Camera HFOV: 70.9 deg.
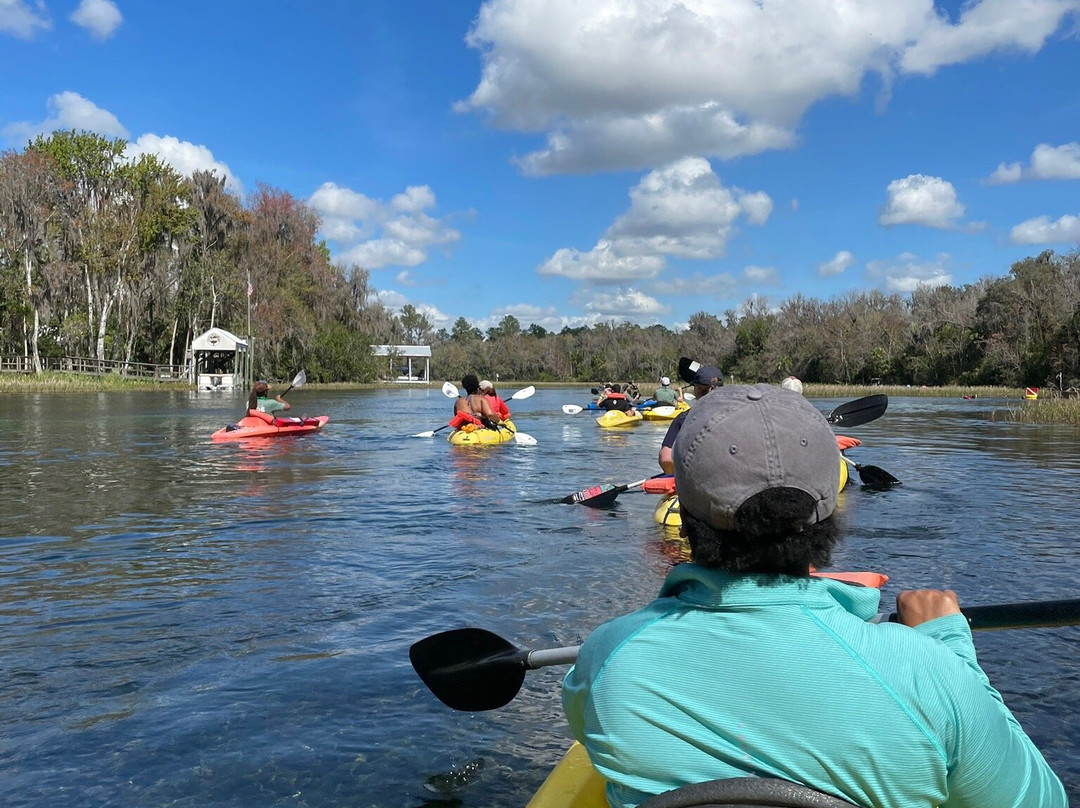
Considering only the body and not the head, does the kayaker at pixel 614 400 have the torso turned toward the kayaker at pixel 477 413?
no

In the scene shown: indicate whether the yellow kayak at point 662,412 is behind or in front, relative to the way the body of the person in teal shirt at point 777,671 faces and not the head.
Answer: in front

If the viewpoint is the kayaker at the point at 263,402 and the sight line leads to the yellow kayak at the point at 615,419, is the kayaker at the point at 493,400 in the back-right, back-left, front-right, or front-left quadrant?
front-right

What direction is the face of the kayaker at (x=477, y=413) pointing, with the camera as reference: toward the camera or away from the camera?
away from the camera

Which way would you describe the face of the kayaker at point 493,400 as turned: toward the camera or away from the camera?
away from the camera

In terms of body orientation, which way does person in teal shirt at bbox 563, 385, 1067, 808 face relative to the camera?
away from the camera

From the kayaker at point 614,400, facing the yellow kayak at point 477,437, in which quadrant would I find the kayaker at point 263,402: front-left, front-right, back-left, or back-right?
front-right
